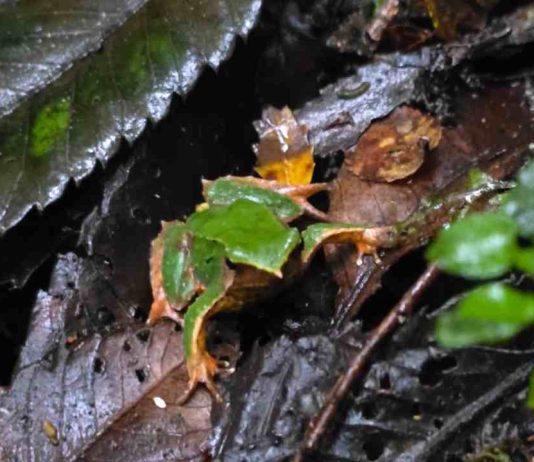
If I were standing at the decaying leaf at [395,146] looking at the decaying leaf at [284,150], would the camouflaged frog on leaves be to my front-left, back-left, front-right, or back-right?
front-left

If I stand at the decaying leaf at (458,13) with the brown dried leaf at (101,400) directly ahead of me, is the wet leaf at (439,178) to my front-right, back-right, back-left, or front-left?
front-left

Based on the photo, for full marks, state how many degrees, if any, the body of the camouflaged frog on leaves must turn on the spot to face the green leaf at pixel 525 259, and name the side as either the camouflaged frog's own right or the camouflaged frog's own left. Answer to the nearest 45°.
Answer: approximately 45° to the camouflaged frog's own right

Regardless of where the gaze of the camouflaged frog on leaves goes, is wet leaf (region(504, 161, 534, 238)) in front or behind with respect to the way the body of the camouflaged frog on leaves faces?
in front

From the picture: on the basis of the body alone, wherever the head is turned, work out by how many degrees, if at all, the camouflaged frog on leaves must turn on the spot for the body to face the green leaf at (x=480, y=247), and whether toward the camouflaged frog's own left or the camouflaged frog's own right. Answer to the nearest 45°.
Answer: approximately 45° to the camouflaged frog's own right
